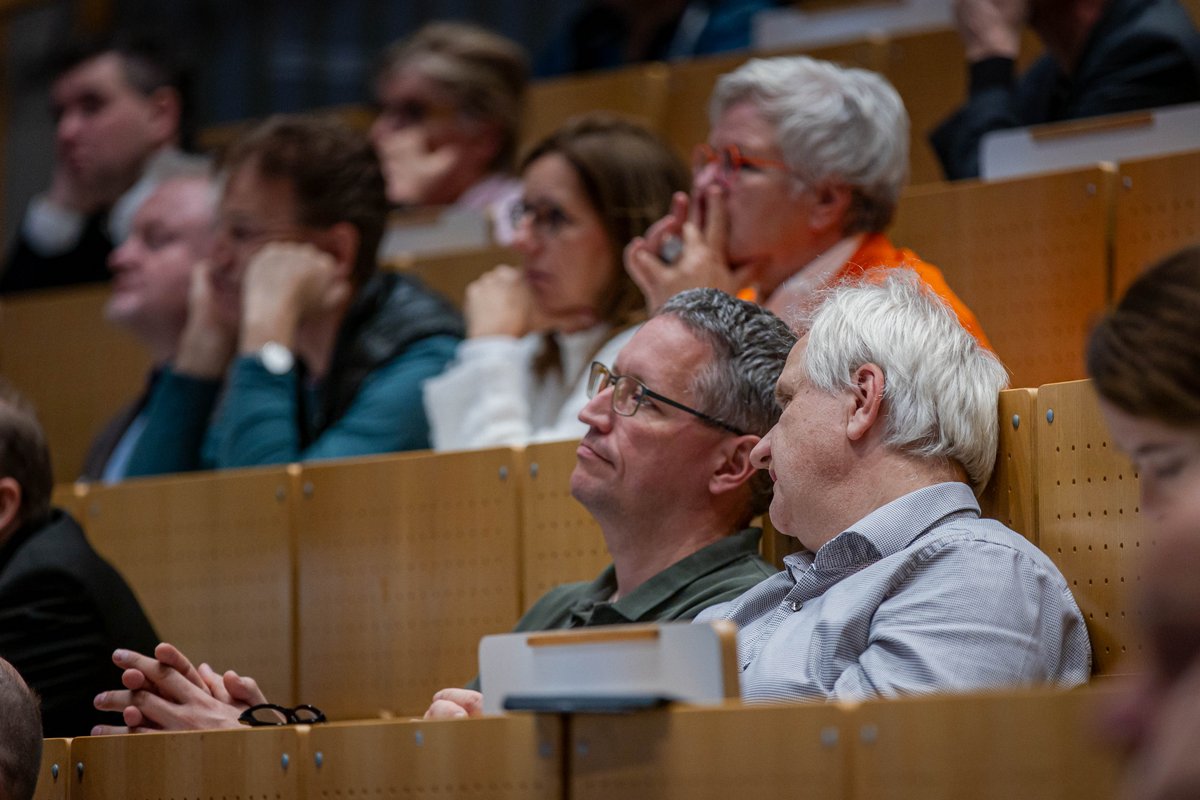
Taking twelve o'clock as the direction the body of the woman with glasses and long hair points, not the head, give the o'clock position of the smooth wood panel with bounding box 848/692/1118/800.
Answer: The smooth wood panel is roughly at 10 o'clock from the woman with glasses and long hair.

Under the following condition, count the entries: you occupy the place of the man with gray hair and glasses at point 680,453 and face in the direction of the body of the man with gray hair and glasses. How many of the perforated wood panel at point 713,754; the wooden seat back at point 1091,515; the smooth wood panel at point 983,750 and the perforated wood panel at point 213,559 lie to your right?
1

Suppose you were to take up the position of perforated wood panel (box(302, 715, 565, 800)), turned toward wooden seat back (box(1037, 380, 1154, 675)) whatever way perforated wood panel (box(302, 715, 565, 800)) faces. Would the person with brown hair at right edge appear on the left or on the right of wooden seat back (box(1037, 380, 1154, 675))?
right

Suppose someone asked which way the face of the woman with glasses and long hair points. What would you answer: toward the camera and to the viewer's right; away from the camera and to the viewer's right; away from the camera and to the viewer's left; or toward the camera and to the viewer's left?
toward the camera and to the viewer's left

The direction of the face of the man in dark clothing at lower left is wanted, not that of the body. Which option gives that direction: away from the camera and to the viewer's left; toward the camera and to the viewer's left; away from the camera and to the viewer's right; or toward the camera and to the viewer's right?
away from the camera and to the viewer's left

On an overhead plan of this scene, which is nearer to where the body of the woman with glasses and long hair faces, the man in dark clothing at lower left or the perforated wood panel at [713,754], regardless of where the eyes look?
the man in dark clothing at lower left

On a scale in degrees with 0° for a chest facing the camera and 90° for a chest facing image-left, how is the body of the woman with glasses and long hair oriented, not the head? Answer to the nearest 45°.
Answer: approximately 45°

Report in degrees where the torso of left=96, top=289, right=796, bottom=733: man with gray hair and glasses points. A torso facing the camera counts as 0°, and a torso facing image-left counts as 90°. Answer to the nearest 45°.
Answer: approximately 45°

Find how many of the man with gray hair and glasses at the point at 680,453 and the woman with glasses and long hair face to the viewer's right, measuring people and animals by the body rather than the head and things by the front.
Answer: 0
